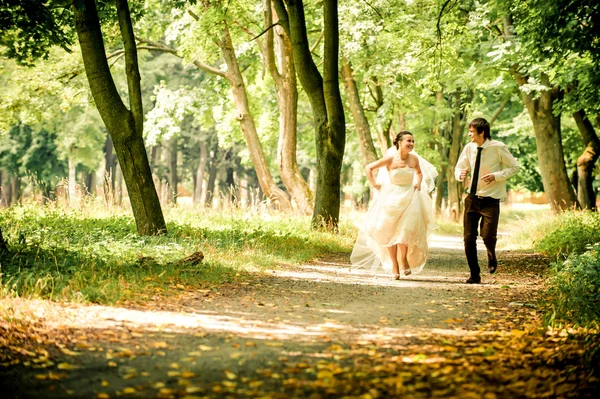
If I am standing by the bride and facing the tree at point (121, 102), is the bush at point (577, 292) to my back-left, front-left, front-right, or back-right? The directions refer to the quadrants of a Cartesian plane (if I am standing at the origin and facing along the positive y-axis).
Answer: back-left

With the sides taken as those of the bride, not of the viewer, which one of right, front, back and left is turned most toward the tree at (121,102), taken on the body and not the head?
right

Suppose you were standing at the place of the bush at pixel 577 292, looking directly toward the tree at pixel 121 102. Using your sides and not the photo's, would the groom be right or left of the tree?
right

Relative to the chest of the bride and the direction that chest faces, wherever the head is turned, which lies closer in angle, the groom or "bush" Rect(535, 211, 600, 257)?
the groom

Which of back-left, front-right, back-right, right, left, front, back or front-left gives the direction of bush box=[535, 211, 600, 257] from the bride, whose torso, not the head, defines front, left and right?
back-left

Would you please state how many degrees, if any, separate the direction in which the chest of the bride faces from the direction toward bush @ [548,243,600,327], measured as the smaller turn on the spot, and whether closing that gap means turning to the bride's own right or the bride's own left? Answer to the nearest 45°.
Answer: approximately 45° to the bride's own left

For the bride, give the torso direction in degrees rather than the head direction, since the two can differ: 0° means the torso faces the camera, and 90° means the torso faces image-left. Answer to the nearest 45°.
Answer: approximately 0°

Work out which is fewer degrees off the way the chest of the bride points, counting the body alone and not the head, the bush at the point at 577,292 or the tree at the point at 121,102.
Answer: the bush

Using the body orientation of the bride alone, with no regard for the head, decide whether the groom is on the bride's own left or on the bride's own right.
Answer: on the bride's own left

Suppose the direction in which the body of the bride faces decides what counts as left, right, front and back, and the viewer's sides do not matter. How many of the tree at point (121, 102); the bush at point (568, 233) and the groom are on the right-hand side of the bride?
1
